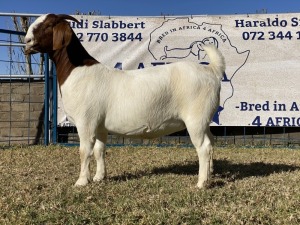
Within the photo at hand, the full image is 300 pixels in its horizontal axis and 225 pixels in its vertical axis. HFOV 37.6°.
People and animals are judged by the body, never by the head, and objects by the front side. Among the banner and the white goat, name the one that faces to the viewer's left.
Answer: the white goat

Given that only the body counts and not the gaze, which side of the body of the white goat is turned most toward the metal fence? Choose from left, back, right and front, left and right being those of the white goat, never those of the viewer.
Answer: right

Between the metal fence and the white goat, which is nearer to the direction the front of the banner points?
the white goat

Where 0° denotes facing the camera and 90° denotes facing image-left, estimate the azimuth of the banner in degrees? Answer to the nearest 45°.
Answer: approximately 0°

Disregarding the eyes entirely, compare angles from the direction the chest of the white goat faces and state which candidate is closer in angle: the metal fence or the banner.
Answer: the metal fence

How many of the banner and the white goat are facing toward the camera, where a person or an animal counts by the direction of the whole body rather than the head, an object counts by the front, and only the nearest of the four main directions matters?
1

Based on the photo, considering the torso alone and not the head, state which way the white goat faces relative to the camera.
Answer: to the viewer's left

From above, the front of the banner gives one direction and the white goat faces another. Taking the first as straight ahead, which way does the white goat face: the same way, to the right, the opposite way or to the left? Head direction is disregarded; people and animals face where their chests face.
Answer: to the right

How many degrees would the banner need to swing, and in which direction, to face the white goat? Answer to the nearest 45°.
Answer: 0° — it already faces it
